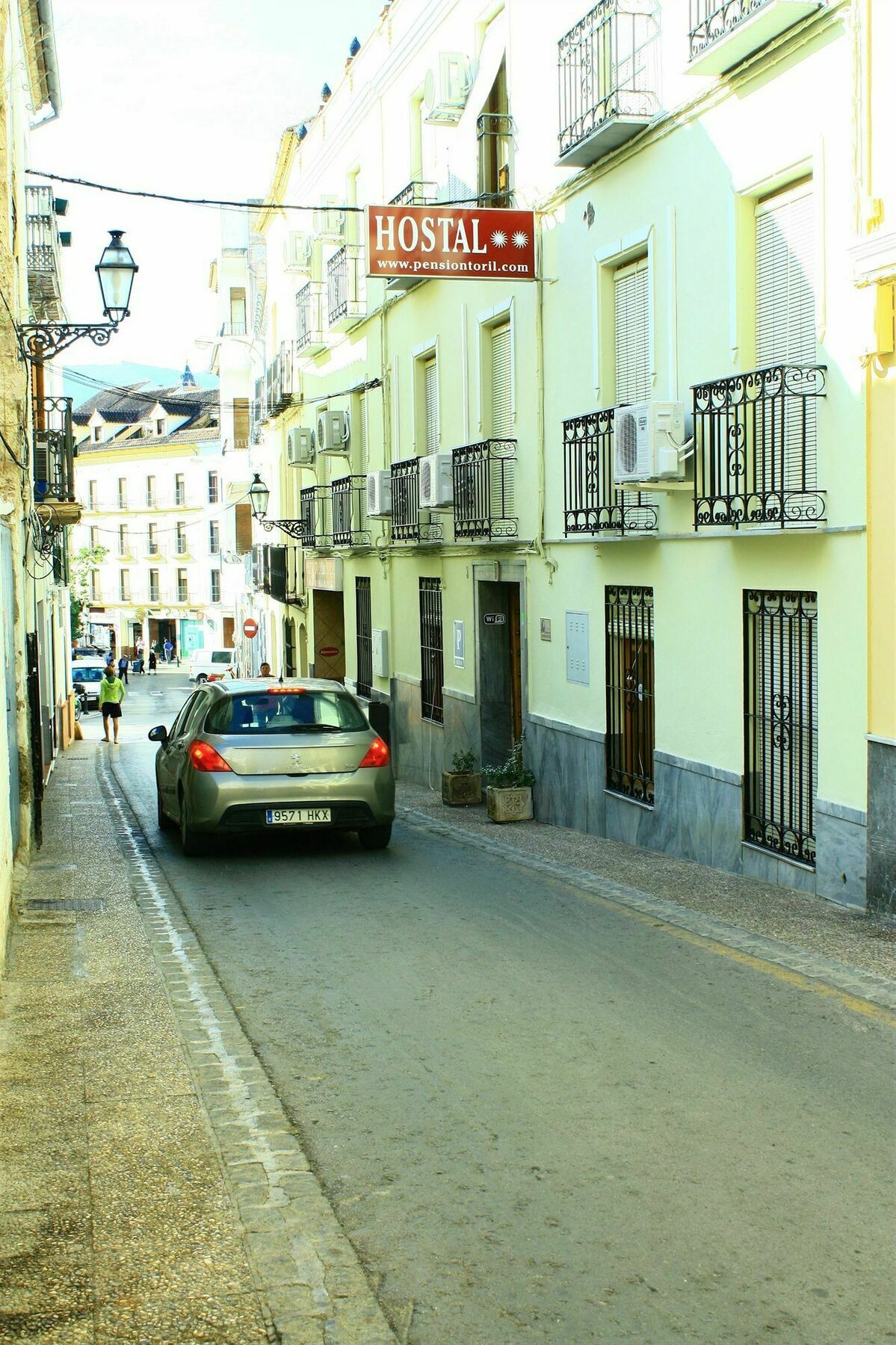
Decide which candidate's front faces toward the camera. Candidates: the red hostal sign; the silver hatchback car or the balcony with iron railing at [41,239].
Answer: the red hostal sign

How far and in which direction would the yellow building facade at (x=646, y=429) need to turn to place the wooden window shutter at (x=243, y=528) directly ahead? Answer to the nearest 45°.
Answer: approximately 135° to its right

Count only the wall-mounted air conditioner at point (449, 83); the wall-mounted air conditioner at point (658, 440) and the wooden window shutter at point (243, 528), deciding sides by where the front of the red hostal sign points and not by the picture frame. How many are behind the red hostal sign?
2

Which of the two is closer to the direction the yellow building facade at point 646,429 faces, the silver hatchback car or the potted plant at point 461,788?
the silver hatchback car

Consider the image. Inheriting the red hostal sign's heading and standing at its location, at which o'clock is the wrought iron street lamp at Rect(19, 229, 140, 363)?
The wrought iron street lamp is roughly at 3 o'clock from the red hostal sign.

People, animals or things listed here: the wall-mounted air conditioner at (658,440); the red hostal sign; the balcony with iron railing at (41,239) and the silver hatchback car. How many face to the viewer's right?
1

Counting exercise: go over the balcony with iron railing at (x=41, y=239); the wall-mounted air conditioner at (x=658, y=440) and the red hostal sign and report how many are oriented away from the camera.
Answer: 0

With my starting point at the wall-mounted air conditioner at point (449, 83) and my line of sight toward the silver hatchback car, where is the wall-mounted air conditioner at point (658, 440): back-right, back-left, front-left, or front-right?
front-left

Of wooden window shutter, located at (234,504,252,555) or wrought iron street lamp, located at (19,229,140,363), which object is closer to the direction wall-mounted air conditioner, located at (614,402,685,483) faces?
the wrought iron street lamp

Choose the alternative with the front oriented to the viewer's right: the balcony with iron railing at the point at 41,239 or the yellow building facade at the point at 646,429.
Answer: the balcony with iron railing

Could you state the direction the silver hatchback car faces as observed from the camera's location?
facing away from the viewer

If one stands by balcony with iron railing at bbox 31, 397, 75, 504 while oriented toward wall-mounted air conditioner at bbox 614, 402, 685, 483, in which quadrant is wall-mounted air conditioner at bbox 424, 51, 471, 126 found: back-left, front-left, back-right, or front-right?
front-left

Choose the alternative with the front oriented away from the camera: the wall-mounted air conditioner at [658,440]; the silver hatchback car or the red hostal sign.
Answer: the silver hatchback car

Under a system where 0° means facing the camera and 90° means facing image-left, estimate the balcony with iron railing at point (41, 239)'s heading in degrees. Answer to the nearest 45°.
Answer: approximately 270°

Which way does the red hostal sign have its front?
toward the camera
